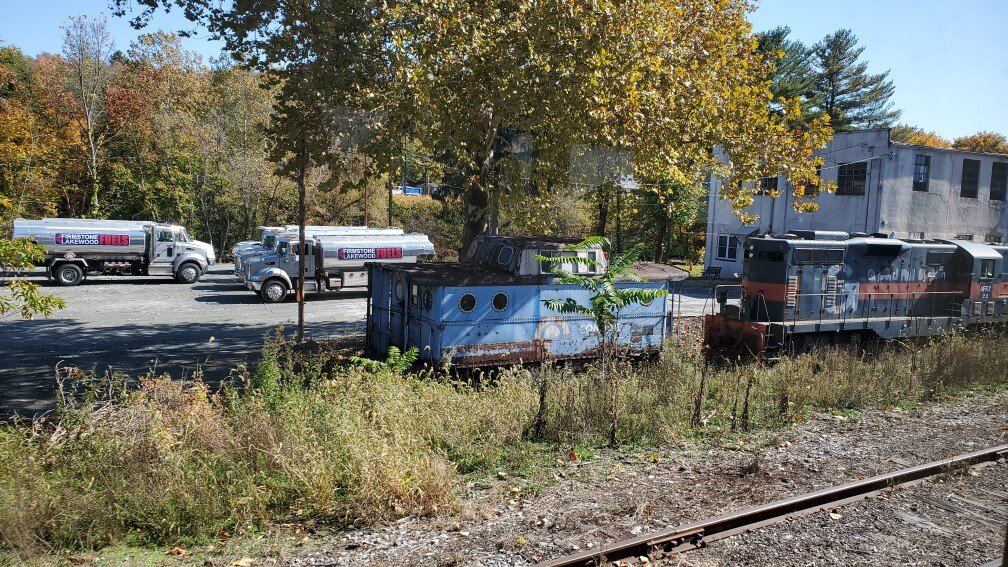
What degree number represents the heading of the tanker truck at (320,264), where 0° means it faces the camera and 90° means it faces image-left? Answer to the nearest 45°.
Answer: approximately 45°

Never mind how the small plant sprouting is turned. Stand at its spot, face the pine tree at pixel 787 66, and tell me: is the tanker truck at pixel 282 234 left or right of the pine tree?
left

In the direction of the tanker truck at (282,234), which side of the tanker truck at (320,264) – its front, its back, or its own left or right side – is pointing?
right

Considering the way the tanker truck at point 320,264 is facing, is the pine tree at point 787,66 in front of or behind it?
behind

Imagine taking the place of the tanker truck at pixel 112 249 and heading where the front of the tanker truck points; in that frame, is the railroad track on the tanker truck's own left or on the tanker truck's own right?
on the tanker truck's own right

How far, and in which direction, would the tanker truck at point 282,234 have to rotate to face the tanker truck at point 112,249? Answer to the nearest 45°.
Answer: approximately 45° to its right

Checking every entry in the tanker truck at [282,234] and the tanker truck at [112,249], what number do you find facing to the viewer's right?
1

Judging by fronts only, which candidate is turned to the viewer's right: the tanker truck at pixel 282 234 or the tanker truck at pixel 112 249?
the tanker truck at pixel 112 249

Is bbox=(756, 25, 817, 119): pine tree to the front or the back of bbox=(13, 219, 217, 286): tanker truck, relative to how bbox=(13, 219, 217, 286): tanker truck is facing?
to the front

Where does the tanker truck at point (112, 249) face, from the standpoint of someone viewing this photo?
facing to the right of the viewer
